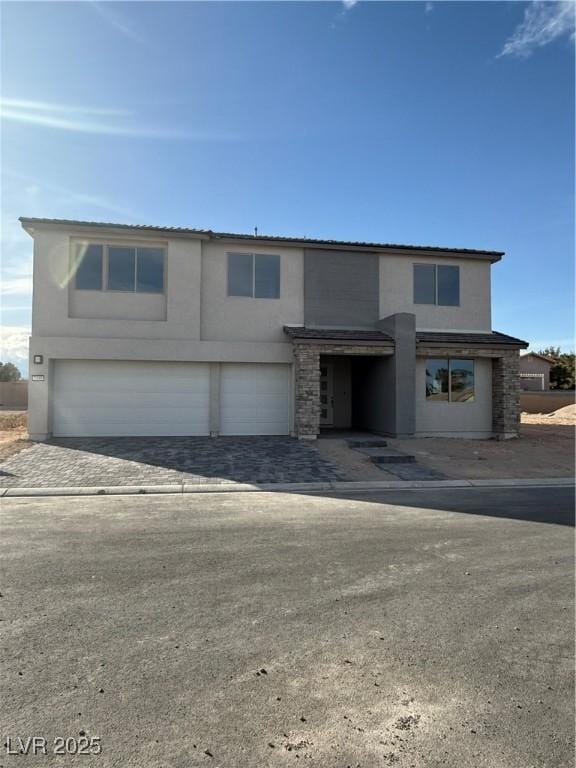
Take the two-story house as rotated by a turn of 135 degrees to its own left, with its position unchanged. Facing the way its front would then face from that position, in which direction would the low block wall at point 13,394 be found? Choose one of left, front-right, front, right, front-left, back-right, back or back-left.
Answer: left

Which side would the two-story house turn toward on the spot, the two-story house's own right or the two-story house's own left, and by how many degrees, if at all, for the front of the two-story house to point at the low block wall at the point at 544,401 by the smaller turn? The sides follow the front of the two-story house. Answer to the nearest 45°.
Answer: approximately 135° to the two-story house's own left

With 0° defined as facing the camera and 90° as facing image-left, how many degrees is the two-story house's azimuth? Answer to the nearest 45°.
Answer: approximately 0°
